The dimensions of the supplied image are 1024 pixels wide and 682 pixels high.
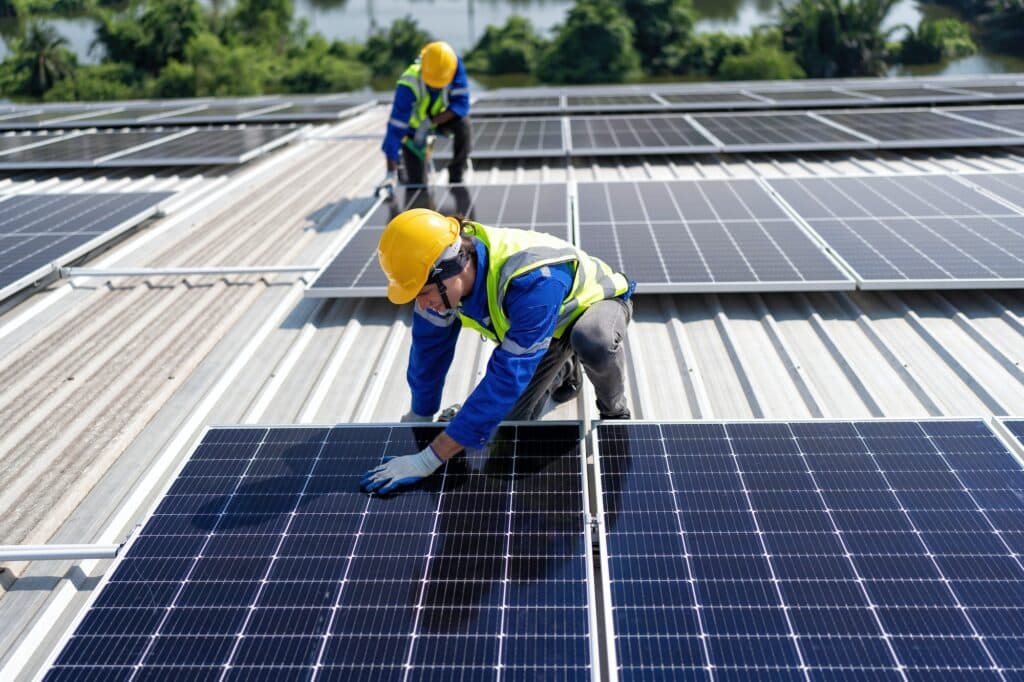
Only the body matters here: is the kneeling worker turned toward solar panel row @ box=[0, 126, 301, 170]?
no

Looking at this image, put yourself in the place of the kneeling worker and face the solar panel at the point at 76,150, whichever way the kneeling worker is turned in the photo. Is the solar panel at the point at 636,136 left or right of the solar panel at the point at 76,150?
right

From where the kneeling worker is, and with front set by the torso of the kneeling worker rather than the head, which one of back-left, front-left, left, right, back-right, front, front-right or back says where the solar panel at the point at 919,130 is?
back

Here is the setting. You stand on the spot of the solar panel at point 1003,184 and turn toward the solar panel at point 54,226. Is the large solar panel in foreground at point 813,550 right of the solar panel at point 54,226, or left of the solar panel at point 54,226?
left

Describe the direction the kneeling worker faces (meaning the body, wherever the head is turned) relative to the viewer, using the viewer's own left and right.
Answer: facing the viewer and to the left of the viewer

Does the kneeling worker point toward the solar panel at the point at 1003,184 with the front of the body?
no

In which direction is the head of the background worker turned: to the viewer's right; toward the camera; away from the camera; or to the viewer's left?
toward the camera

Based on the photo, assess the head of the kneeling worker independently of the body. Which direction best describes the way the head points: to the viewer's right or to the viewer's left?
to the viewer's left

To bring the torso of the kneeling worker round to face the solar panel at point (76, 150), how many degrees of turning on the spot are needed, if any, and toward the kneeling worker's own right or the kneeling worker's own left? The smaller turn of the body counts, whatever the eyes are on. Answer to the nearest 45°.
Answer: approximately 90° to the kneeling worker's own right

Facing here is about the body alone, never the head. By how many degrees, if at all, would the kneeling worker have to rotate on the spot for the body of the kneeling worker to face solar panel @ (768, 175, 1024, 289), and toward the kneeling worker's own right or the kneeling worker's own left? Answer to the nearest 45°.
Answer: approximately 180°

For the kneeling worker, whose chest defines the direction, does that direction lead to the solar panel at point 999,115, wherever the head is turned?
no

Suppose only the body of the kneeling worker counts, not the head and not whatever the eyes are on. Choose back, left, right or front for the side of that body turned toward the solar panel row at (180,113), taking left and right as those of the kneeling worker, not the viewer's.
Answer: right

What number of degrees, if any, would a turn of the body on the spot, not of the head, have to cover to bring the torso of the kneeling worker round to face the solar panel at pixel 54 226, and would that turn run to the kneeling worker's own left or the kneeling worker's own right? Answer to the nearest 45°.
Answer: approximately 90° to the kneeling worker's own right

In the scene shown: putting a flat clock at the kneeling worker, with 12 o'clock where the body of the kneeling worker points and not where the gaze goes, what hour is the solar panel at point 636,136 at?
The solar panel is roughly at 5 o'clock from the kneeling worker.

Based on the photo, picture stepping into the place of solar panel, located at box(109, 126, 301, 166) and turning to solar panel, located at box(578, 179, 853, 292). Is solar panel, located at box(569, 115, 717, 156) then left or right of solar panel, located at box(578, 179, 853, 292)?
left

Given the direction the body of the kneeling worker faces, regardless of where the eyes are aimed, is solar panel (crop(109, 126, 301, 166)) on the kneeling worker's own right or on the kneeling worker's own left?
on the kneeling worker's own right

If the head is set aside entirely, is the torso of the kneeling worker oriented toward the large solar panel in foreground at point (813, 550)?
no

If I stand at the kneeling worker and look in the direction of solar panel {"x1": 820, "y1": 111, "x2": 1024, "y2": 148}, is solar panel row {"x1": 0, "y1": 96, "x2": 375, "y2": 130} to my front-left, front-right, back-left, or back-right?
front-left
